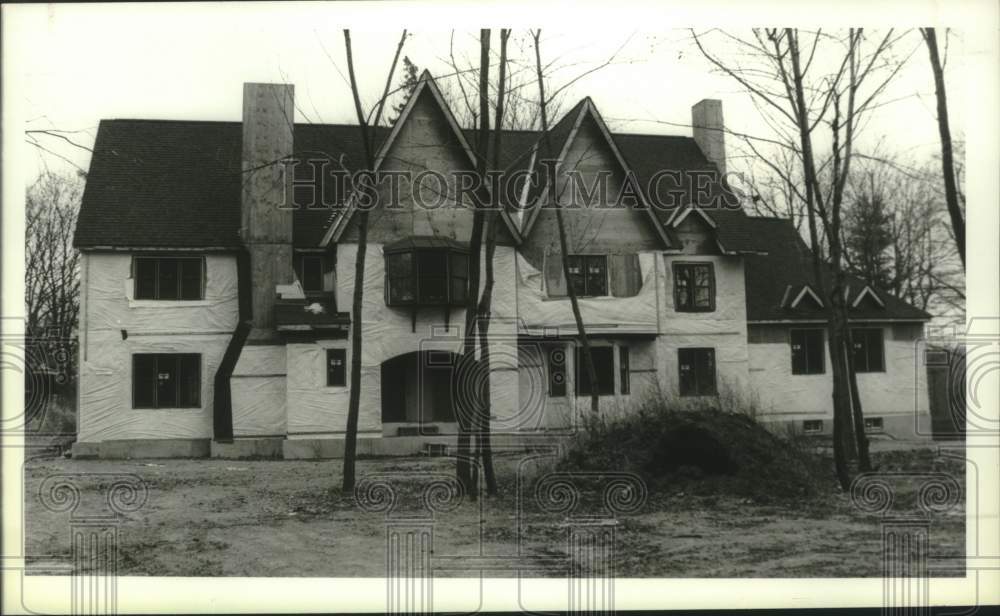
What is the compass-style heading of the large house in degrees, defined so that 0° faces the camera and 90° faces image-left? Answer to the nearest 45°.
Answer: approximately 0°
